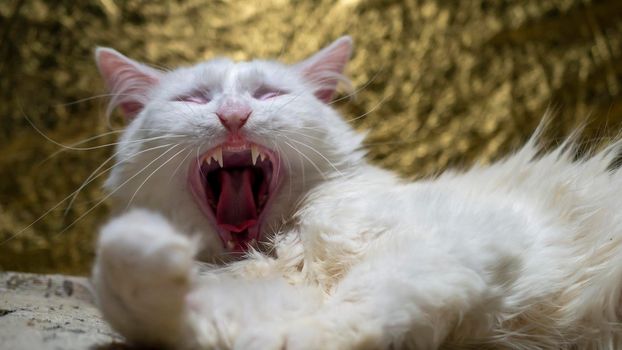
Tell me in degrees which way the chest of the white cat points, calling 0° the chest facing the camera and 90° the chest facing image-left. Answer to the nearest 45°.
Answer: approximately 45°
